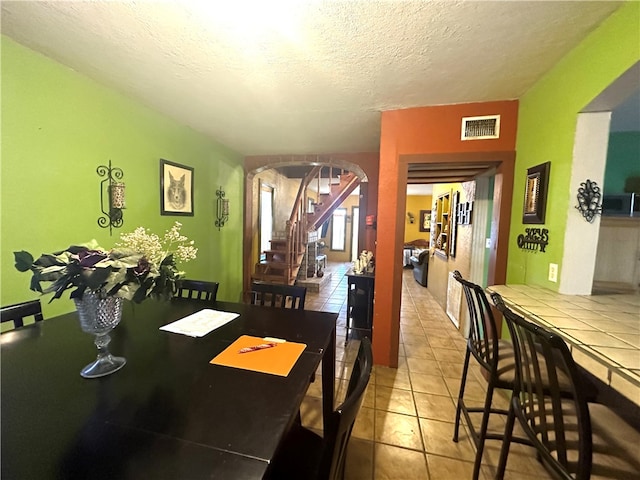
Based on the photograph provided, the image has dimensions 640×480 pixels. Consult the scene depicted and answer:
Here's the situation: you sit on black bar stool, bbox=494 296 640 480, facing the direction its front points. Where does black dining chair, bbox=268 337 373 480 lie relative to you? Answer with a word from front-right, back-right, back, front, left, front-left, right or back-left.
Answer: back

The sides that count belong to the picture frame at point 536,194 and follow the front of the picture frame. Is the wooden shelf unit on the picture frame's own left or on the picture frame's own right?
on the picture frame's own right

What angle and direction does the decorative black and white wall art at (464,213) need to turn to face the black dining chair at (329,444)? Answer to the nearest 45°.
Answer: approximately 45° to its left

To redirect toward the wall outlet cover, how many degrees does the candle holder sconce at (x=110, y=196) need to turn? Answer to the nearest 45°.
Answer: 0° — it already faces it

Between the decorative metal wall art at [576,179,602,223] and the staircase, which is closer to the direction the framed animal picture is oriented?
the decorative metal wall art

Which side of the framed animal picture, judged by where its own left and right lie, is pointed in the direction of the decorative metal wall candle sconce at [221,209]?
left

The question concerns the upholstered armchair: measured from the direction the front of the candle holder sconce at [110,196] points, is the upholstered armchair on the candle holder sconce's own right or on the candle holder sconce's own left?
on the candle holder sconce's own left
